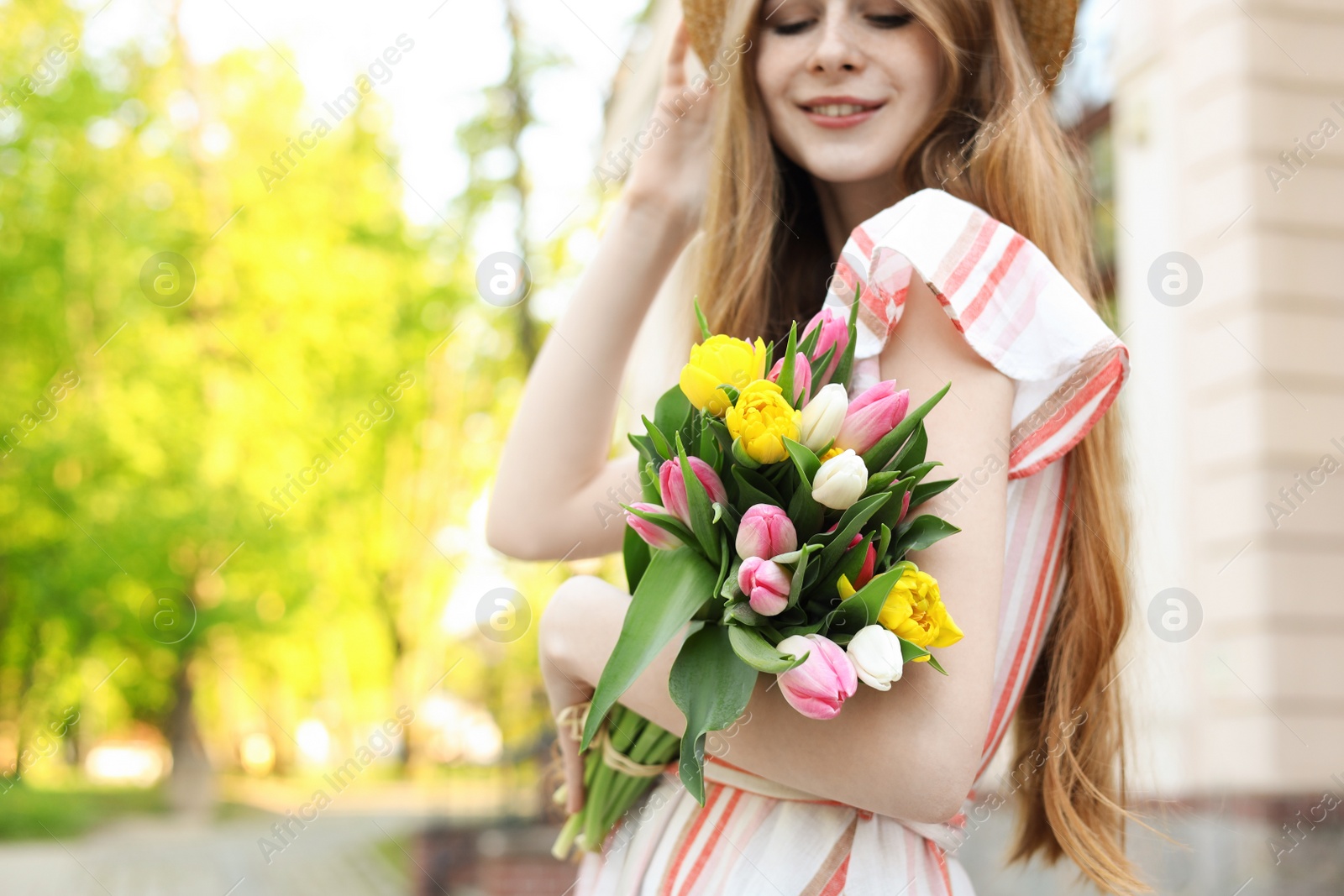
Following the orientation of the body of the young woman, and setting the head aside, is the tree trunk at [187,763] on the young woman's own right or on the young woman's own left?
on the young woman's own right

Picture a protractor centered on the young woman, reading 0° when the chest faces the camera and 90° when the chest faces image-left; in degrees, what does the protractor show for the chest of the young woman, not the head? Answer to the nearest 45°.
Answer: approximately 45°
